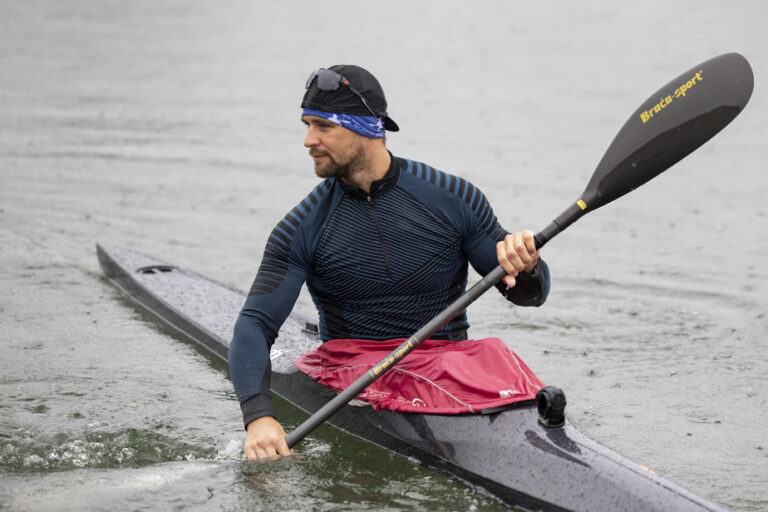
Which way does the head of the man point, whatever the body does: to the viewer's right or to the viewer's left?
to the viewer's left

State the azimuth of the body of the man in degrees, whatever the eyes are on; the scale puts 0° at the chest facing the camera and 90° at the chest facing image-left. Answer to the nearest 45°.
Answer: approximately 0°

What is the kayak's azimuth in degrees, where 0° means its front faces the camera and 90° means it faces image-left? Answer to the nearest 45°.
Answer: approximately 315°
